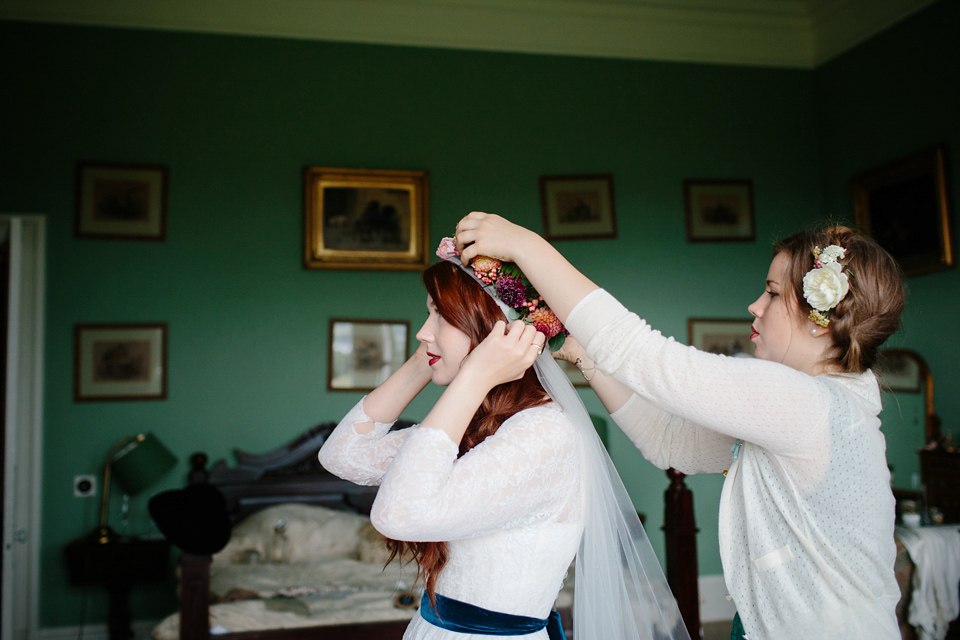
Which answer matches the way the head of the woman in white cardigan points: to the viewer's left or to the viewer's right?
to the viewer's left

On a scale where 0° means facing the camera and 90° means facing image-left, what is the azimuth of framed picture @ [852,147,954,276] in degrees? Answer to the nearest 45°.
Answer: approximately 45°

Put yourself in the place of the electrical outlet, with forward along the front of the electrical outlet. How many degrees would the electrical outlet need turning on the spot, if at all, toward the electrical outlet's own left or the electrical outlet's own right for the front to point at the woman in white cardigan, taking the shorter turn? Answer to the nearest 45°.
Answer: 0° — it already faces them

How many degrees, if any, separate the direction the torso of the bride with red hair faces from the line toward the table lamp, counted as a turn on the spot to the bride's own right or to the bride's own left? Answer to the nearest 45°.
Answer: approximately 45° to the bride's own right

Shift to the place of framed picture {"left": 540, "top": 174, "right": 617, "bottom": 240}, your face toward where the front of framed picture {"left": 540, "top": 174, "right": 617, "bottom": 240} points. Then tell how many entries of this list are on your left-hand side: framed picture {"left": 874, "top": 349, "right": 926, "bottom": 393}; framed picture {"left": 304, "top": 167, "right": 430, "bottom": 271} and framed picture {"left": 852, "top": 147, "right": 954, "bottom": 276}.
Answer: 2

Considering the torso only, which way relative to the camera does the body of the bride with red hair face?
to the viewer's left

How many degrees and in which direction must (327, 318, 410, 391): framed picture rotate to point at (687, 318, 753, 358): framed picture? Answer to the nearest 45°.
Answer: approximately 90° to its left

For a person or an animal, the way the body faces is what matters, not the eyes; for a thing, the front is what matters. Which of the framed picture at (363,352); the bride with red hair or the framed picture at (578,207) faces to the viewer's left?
the bride with red hair

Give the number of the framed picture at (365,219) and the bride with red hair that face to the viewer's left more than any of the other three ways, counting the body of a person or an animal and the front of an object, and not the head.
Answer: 1

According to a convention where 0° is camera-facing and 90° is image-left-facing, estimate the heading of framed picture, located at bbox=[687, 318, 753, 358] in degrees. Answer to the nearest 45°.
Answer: approximately 0°

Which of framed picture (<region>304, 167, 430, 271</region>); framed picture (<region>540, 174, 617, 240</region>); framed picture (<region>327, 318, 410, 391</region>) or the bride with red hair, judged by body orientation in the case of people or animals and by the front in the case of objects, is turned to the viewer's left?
the bride with red hair
